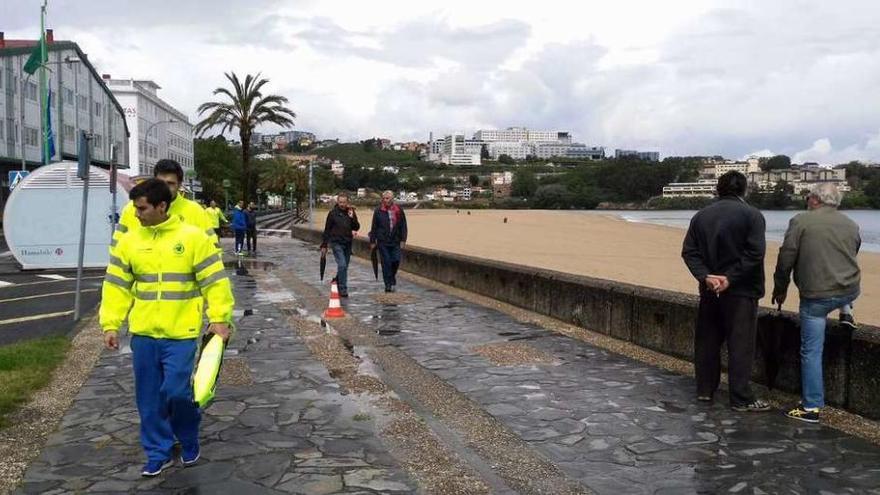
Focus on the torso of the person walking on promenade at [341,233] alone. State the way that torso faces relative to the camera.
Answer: toward the camera

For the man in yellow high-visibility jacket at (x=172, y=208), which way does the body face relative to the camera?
toward the camera

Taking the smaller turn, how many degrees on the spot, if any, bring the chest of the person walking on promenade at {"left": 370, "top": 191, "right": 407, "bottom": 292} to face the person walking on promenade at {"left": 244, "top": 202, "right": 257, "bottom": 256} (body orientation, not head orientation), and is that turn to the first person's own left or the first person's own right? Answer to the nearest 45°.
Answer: approximately 180°

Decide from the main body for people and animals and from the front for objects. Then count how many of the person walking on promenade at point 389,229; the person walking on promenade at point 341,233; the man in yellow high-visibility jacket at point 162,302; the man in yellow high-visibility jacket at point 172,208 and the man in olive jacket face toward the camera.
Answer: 4

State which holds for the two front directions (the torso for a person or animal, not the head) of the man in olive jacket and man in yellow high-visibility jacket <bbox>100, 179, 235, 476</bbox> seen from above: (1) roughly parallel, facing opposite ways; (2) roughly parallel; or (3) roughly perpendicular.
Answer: roughly parallel, facing opposite ways

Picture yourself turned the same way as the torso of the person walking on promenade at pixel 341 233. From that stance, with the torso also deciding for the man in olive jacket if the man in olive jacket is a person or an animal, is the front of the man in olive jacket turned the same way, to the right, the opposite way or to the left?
the opposite way

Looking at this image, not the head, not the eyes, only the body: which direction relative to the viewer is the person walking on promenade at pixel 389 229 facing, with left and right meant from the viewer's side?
facing the viewer

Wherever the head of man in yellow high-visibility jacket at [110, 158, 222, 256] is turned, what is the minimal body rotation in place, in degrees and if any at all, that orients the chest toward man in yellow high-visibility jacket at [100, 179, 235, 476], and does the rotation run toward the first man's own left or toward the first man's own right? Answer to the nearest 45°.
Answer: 0° — they already face them

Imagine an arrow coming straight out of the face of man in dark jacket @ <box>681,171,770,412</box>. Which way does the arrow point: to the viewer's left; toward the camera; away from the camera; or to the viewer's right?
away from the camera

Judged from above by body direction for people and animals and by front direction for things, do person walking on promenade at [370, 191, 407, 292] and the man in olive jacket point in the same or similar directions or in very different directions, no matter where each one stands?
very different directions
